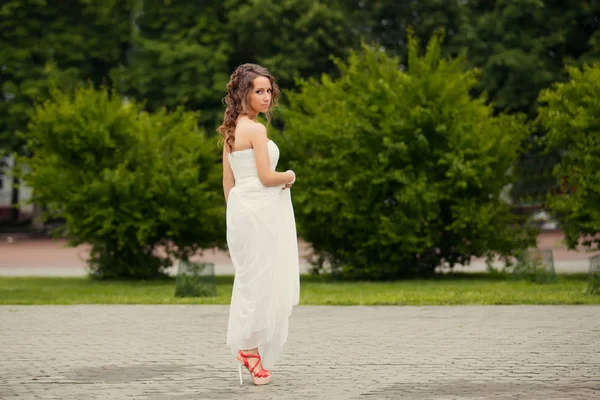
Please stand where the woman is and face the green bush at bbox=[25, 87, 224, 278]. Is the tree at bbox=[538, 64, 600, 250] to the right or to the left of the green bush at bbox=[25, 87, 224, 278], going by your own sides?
right

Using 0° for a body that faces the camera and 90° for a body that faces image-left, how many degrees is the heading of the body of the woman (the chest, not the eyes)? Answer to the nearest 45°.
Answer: approximately 225°

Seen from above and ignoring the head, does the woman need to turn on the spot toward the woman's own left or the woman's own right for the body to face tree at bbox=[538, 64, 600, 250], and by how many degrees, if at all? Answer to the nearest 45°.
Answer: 0° — they already face it

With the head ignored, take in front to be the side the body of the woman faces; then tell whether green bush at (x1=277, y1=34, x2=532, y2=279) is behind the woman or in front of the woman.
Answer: in front

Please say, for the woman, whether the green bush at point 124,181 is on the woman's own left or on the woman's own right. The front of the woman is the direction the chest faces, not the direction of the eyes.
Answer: on the woman's own left
